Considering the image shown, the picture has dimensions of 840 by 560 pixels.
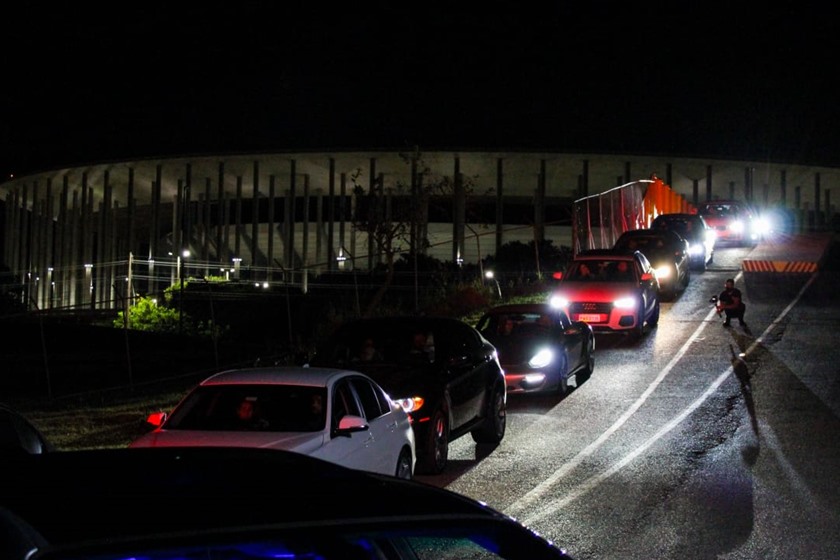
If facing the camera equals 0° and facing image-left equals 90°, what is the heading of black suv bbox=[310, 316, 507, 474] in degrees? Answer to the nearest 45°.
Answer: approximately 45°

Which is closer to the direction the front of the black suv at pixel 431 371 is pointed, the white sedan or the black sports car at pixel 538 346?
the white sedan

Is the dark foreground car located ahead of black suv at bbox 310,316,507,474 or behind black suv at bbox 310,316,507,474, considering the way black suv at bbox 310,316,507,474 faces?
ahead

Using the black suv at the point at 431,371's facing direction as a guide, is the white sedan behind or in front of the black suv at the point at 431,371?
in front

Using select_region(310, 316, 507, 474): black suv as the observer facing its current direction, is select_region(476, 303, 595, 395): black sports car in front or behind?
behind
